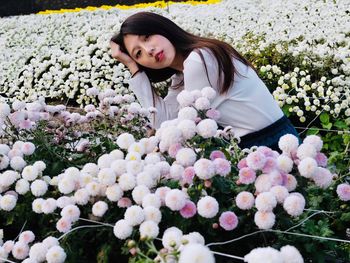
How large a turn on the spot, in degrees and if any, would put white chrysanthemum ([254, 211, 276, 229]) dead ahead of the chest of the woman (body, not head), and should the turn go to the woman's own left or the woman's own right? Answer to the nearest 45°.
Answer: approximately 90° to the woman's own left
